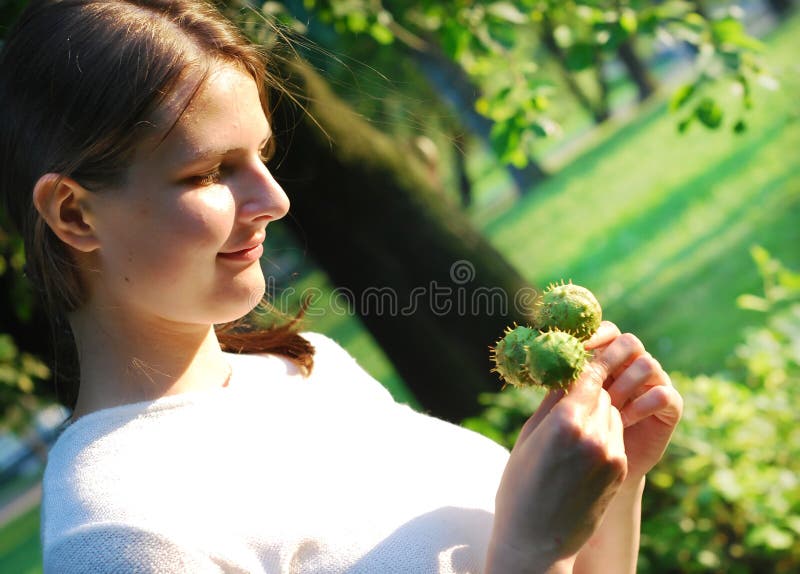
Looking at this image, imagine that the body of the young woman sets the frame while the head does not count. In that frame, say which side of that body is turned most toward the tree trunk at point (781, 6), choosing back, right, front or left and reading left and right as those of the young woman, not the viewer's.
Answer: left

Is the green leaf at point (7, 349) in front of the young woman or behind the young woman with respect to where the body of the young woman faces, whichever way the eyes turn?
behind

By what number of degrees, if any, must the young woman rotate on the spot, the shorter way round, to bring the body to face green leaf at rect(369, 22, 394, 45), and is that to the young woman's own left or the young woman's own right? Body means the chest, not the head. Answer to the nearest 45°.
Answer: approximately 135° to the young woman's own left

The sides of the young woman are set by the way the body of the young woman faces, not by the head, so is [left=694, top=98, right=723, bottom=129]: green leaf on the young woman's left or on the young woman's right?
on the young woman's left

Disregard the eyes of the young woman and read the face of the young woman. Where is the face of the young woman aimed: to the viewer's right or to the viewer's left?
to the viewer's right

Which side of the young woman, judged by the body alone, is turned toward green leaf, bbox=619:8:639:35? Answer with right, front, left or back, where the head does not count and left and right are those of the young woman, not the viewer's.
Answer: left

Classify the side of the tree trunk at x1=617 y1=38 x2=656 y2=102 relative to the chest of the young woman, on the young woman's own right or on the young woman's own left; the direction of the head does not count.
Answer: on the young woman's own left

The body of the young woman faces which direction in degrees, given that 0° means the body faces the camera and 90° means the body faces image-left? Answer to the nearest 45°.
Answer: approximately 315°

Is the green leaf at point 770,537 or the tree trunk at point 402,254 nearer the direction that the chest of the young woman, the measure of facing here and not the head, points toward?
the green leaf
